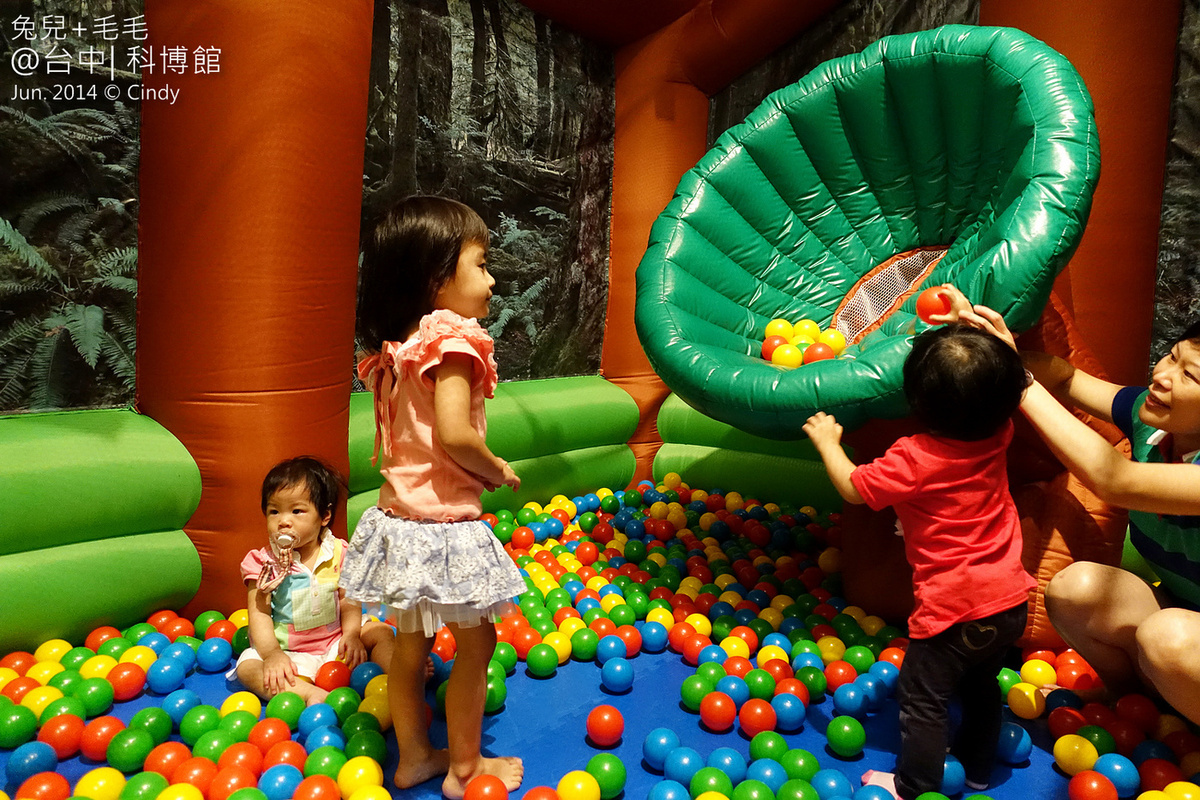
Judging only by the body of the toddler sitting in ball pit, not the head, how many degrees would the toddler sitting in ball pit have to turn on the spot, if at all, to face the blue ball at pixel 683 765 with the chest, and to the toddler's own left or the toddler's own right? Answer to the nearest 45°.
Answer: approximately 45° to the toddler's own left

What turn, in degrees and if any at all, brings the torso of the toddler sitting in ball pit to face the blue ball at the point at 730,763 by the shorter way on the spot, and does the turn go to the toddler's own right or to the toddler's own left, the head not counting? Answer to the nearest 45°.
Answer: approximately 45° to the toddler's own left

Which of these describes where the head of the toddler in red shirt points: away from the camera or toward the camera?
away from the camera

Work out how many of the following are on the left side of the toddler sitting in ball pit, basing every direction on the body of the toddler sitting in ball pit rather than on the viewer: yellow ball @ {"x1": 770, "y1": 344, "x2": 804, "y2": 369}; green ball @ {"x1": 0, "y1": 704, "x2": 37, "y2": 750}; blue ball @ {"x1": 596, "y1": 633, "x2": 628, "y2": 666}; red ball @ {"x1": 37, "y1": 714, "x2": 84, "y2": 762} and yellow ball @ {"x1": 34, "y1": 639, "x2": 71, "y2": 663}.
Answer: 2

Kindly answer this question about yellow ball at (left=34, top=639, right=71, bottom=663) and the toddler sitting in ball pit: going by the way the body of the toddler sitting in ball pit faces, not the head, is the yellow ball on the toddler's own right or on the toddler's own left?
on the toddler's own right

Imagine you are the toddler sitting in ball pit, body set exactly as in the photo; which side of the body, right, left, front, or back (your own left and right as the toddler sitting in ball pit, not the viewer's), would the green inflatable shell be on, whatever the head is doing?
left

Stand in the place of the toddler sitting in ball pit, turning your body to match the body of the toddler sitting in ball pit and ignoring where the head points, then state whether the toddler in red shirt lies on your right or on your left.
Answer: on your left

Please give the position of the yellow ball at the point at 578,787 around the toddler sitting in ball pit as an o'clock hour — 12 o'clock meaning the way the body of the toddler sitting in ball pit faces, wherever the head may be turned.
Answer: The yellow ball is roughly at 11 o'clock from the toddler sitting in ball pit.

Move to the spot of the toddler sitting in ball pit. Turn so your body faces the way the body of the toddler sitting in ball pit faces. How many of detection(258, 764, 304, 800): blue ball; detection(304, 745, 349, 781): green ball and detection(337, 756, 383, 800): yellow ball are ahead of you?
3

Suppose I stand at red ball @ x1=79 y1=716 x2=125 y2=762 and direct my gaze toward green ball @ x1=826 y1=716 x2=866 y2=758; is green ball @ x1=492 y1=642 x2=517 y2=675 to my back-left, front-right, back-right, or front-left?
front-left

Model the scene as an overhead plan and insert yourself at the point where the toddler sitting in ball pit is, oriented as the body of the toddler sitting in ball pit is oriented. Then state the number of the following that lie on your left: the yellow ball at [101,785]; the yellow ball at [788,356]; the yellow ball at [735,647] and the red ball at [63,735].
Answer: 2

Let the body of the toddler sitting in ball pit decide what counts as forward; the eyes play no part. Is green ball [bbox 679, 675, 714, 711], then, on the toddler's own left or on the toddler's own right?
on the toddler's own left

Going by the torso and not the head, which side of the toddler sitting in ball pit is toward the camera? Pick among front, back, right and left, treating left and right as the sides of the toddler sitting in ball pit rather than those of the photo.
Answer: front

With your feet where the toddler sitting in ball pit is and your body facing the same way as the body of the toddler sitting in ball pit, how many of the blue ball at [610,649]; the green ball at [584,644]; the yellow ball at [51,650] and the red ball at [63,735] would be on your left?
2

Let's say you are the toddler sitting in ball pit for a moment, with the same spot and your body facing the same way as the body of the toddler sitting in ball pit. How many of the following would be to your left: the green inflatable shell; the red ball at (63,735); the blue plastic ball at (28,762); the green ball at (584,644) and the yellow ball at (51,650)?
2

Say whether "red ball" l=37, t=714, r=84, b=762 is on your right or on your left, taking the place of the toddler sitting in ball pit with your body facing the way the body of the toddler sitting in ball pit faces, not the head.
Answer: on your right

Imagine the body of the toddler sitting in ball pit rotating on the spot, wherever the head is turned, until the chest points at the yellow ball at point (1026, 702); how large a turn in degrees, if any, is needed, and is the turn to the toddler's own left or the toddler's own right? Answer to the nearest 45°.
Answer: approximately 45° to the toddler's own left

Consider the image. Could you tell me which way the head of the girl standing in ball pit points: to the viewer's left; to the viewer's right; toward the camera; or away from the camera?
to the viewer's right

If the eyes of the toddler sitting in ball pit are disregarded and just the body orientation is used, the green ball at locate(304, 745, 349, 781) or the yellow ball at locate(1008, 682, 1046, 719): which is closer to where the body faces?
the green ball

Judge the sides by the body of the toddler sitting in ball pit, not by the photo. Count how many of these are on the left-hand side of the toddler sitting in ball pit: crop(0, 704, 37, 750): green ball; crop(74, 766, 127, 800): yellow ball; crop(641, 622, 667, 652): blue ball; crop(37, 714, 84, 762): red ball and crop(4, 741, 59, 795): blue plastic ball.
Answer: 1
